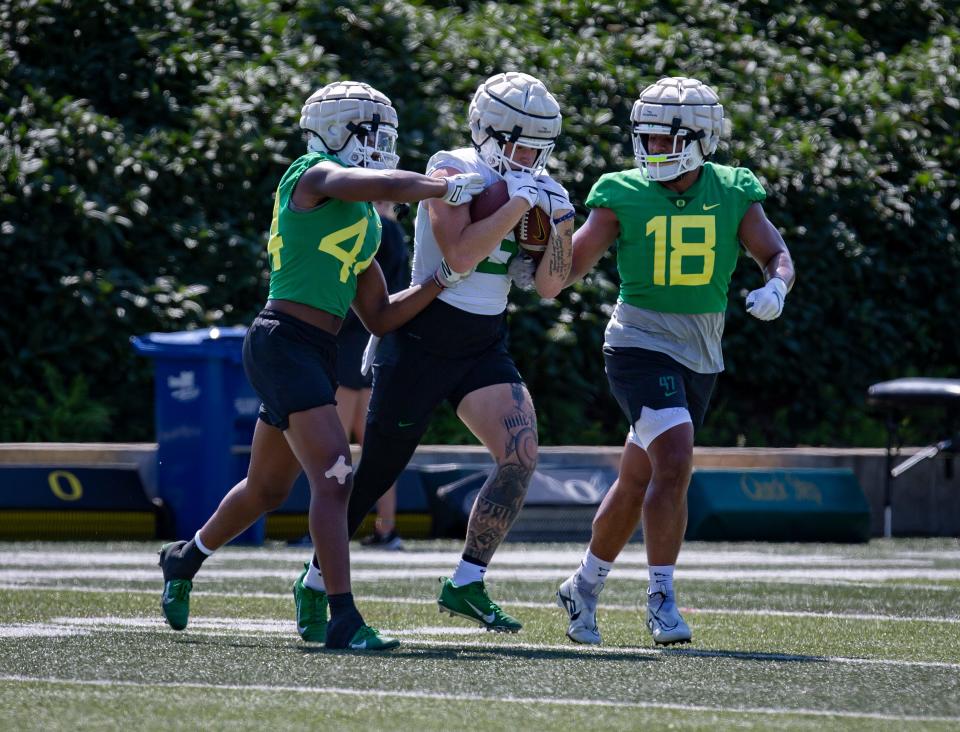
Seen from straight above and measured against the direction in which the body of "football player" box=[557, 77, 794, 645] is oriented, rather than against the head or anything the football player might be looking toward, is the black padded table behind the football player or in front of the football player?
behind

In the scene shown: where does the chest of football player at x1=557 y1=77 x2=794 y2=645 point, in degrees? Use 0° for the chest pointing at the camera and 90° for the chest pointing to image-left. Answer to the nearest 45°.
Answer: approximately 0°

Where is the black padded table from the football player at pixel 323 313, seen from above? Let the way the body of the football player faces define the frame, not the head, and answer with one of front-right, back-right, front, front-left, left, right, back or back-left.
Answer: front-left

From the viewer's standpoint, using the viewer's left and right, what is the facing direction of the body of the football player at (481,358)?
facing the viewer and to the right of the viewer

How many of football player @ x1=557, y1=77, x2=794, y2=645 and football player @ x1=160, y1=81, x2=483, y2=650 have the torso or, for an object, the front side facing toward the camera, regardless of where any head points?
1

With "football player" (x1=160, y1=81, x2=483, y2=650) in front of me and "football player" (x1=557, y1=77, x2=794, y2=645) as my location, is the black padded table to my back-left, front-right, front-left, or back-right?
back-right

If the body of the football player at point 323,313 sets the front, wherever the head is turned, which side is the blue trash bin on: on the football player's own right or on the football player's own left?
on the football player's own left

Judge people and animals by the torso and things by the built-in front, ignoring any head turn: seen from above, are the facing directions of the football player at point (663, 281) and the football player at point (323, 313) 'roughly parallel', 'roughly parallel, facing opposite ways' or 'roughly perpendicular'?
roughly perpendicular

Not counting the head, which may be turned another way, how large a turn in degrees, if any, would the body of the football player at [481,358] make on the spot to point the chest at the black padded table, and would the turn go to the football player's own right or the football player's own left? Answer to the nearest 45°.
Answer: approximately 90° to the football player's own left

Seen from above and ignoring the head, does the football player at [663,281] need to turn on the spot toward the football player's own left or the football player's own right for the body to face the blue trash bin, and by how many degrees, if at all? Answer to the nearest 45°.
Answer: approximately 135° to the football player's own right

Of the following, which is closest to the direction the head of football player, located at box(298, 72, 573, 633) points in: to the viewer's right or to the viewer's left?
to the viewer's right

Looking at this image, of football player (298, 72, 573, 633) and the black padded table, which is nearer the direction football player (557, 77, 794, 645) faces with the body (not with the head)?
the football player

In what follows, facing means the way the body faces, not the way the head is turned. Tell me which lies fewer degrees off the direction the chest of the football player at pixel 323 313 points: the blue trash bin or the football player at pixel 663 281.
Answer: the football player

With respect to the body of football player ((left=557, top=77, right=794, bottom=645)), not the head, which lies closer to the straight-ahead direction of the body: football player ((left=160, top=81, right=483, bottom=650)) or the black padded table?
the football player

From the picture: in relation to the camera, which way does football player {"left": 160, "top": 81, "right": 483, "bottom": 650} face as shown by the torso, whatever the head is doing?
to the viewer's right
